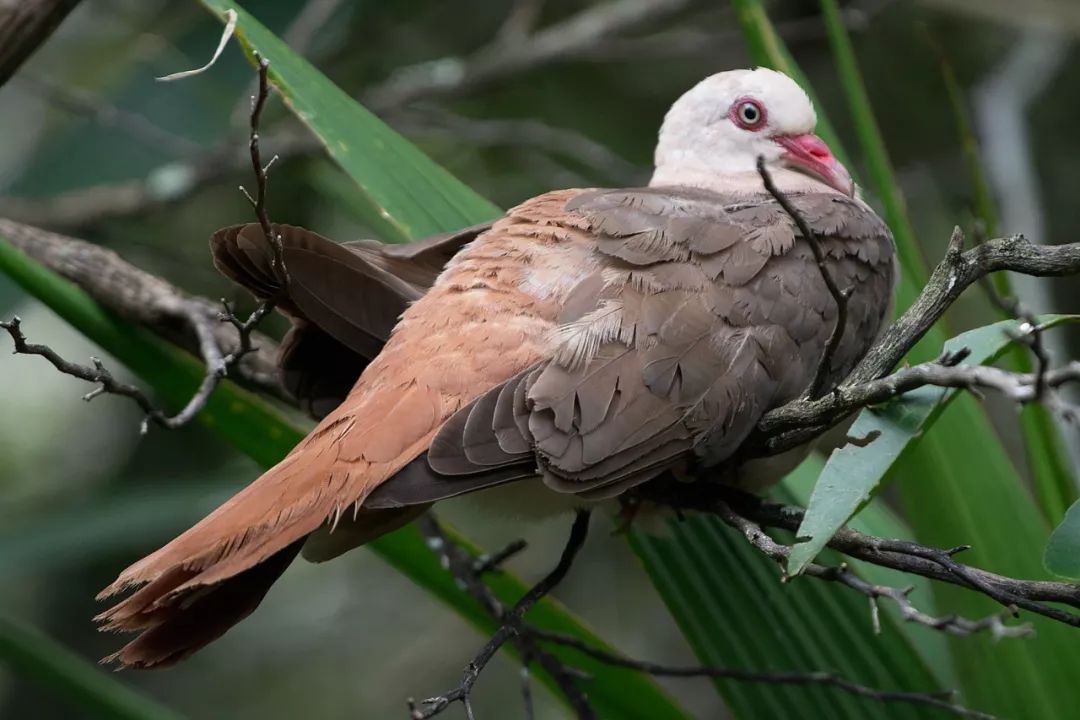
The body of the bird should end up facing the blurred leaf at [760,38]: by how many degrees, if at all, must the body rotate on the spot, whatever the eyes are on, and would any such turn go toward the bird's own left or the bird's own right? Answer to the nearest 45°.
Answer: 0° — it already faces it

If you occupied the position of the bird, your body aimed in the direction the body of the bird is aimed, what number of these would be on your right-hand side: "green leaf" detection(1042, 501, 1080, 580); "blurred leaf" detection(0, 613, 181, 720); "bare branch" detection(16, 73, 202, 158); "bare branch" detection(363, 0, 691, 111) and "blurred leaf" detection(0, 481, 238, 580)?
1

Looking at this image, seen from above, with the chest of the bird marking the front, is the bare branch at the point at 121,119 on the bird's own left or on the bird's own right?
on the bird's own left

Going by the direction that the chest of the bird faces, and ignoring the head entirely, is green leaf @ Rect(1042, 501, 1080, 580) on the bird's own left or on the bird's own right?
on the bird's own right

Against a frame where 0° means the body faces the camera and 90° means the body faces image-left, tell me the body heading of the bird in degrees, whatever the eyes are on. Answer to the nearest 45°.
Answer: approximately 225°
